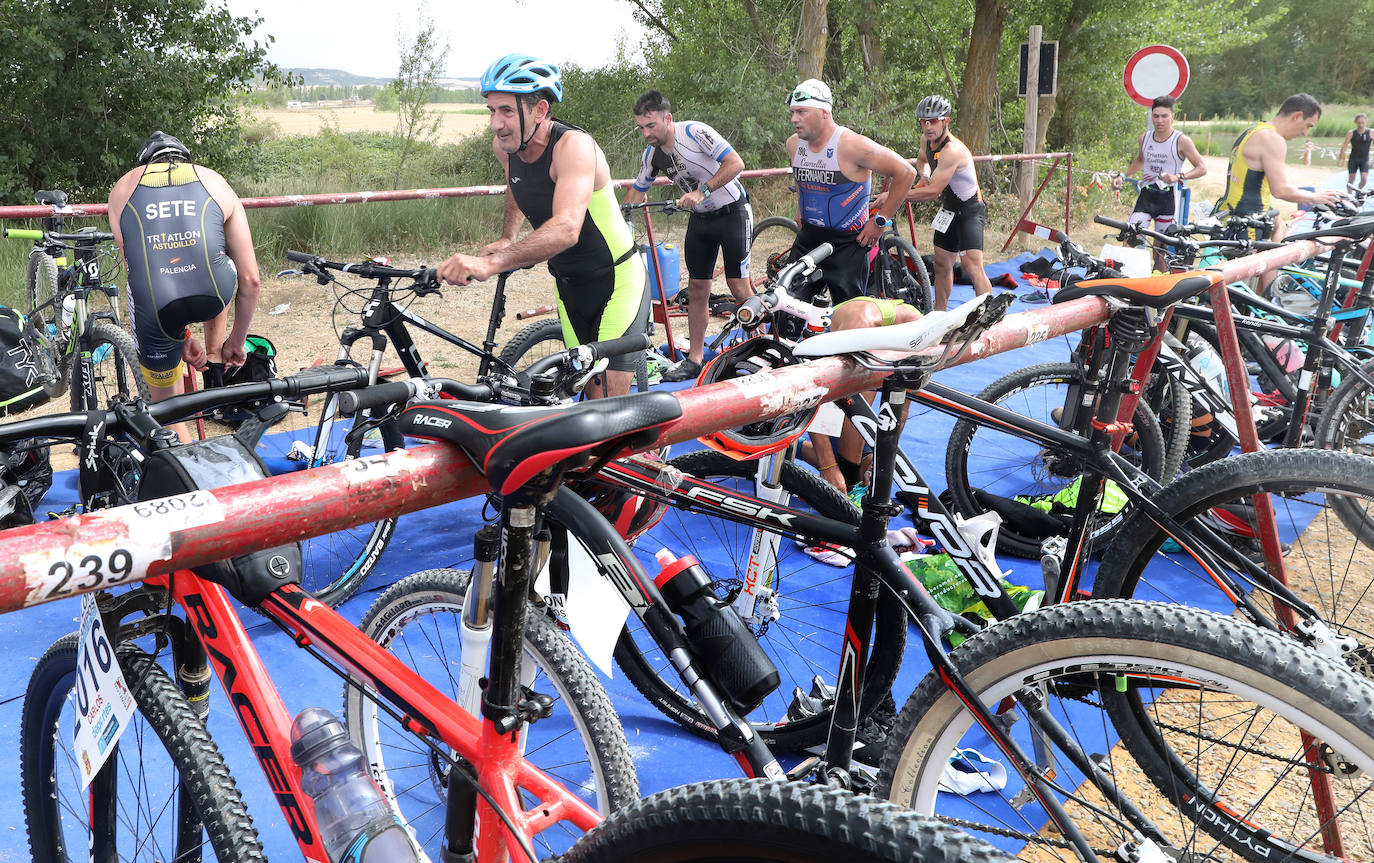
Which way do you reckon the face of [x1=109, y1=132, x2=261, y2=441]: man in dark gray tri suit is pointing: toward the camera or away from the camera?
away from the camera

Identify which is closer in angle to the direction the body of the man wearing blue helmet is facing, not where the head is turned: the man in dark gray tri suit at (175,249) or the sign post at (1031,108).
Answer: the man in dark gray tri suit

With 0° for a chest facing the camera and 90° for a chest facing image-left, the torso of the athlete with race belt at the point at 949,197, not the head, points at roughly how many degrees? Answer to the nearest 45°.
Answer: approximately 45°

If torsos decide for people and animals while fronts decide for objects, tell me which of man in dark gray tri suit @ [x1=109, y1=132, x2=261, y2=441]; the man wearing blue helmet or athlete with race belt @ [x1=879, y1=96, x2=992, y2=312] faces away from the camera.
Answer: the man in dark gray tri suit

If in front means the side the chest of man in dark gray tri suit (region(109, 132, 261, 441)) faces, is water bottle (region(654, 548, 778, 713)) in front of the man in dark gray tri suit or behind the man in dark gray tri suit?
behind

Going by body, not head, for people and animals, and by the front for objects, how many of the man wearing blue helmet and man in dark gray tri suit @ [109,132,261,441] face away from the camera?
1

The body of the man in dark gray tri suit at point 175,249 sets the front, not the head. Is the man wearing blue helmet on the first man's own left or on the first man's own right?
on the first man's own right

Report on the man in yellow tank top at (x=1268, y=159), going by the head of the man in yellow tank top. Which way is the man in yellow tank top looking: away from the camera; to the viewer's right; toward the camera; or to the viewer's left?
to the viewer's right

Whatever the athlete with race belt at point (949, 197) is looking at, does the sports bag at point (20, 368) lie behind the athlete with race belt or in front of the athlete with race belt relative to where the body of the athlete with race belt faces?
in front

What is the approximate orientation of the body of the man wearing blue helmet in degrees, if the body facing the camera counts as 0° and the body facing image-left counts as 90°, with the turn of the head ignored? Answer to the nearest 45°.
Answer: approximately 45°

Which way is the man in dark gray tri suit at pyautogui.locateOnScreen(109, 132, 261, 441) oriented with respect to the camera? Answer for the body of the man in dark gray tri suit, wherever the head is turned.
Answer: away from the camera
